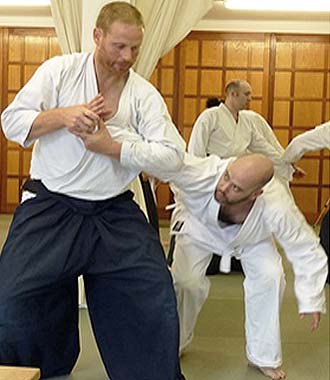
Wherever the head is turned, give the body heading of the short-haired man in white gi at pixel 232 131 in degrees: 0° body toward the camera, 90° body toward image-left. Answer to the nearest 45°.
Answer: approximately 315°

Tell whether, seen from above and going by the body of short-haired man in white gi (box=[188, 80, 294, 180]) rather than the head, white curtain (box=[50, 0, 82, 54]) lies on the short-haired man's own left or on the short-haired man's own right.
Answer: on the short-haired man's own right
